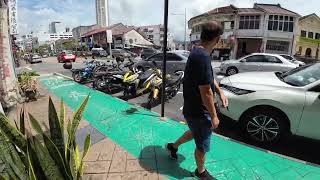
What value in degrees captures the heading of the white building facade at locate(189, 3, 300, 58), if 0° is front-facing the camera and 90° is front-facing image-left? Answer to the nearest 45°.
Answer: approximately 0°

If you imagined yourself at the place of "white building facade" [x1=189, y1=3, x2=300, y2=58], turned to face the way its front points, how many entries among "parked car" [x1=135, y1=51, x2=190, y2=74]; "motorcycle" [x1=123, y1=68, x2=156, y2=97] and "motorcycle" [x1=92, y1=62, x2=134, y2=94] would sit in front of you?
3

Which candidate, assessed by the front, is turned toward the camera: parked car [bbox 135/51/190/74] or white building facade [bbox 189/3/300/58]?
the white building facade

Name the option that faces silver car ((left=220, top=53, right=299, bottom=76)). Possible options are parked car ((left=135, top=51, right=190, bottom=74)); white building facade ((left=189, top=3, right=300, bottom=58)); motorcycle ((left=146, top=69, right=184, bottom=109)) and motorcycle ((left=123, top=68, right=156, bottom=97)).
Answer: the white building facade

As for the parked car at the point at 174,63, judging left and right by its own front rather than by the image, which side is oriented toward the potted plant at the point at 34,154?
left

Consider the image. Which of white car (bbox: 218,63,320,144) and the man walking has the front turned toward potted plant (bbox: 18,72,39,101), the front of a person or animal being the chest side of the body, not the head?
the white car

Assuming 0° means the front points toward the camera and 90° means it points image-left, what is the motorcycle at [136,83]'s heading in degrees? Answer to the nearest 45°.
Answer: approximately 45°

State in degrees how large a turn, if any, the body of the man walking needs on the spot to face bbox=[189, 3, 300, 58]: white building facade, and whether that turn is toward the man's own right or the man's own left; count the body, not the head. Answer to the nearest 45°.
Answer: approximately 90° to the man's own left

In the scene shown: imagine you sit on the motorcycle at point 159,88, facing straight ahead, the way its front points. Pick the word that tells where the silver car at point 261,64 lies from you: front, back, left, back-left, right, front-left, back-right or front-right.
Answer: back

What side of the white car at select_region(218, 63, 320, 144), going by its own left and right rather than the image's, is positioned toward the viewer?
left

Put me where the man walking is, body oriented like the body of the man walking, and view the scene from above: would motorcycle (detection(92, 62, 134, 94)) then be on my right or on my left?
on my left

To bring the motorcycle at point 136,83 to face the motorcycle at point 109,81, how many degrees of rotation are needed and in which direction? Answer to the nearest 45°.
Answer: approximately 90° to its right

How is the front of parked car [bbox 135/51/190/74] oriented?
to the viewer's left

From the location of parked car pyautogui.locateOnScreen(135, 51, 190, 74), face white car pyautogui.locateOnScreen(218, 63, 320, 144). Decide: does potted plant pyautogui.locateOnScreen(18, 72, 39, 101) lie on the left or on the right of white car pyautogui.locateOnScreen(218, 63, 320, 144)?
right

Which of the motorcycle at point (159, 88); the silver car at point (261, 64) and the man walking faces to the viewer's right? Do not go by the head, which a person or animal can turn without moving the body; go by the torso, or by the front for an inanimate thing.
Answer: the man walking

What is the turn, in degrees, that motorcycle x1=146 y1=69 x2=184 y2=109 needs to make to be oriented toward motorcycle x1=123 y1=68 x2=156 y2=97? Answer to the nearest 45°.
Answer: approximately 90° to its right
